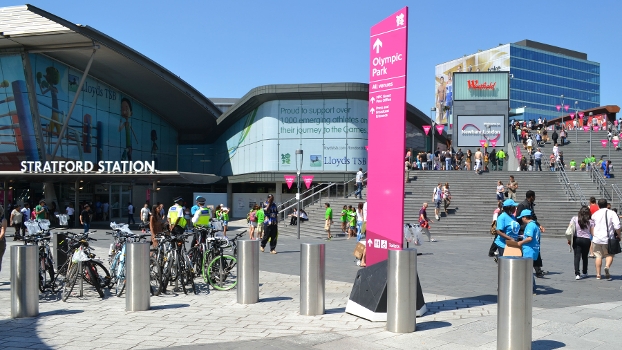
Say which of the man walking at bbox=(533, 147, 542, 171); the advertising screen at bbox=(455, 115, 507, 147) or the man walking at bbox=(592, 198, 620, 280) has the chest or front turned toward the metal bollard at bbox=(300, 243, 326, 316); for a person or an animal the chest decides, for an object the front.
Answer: the advertising screen

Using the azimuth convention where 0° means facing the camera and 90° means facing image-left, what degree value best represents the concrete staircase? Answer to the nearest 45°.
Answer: approximately 0°

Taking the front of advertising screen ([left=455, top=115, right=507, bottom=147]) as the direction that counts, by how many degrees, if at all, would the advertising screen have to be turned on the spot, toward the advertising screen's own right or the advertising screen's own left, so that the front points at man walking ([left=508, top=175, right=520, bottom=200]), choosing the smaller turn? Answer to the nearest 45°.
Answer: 0° — it already faces them

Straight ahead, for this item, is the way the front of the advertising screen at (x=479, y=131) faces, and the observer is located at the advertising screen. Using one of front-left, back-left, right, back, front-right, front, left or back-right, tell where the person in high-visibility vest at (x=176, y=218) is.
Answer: front

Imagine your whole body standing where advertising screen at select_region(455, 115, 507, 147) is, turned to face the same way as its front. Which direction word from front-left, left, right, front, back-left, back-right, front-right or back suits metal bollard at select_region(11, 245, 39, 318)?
front

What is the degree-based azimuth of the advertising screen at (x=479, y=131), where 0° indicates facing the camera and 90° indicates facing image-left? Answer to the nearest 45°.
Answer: approximately 0°

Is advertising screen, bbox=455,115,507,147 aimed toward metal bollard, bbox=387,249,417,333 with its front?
yes
